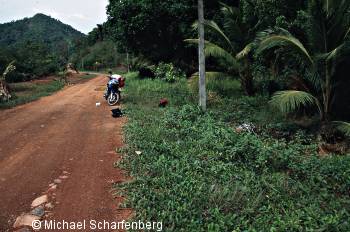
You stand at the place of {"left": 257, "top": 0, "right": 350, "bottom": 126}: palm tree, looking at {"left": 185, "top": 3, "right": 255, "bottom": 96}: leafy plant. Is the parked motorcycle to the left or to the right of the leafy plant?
left

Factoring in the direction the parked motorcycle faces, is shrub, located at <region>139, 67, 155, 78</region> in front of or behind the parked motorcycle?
behind

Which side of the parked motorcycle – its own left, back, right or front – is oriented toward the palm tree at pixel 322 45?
left

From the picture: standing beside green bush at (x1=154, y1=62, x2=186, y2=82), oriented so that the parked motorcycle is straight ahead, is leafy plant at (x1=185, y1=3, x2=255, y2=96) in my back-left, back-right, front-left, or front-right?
front-left

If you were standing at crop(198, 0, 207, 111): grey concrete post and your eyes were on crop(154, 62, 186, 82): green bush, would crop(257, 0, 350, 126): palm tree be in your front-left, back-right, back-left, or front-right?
back-right

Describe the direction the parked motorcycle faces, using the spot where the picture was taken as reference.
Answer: facing the viewer and to the left of the viewer

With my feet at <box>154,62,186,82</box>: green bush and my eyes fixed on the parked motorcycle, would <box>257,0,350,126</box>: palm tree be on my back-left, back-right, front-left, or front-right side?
front-left

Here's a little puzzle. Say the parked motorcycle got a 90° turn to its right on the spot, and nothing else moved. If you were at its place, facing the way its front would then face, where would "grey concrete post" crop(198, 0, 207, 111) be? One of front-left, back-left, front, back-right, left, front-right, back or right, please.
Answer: back

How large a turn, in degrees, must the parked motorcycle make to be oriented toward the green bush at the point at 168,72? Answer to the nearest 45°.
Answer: approximately 180°

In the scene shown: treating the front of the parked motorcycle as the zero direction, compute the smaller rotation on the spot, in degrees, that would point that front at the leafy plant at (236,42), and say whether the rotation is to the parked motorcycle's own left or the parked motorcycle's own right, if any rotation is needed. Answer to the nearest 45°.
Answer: approximately 135° to the parked motorcycle's own left
